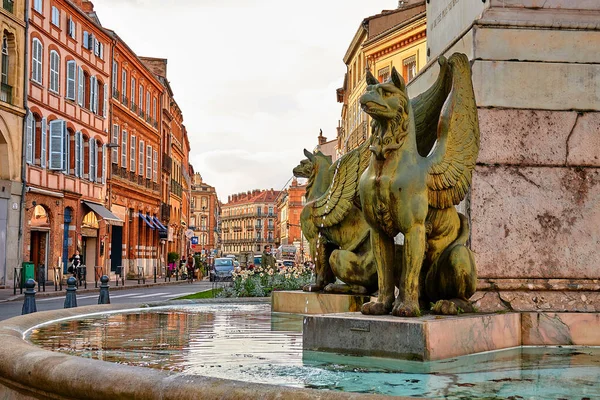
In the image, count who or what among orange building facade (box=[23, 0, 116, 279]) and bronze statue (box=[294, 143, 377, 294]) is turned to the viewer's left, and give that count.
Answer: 1

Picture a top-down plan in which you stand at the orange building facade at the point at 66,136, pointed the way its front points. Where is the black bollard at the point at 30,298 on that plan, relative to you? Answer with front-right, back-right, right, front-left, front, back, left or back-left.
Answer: front-right

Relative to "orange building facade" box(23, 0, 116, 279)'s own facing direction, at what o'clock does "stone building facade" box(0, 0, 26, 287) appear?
The stone building facade is roughly at 2 o'clock from the orange building facade.

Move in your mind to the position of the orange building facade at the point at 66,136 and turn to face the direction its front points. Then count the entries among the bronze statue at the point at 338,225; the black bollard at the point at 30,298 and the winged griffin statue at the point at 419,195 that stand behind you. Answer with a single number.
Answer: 0

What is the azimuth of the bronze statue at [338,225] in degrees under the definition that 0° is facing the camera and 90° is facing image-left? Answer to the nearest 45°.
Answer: approximately 90°

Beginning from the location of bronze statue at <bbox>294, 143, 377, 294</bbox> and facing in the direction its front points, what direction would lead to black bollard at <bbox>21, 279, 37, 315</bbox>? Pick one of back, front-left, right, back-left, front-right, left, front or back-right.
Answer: front-right

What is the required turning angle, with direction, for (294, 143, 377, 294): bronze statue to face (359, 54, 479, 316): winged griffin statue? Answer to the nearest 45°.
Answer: approximately 90° to its left

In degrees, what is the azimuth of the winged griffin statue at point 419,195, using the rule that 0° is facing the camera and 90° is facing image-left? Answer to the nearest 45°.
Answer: approximately 45°

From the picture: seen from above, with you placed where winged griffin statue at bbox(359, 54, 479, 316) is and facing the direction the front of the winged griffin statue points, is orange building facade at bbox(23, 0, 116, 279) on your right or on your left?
on your right

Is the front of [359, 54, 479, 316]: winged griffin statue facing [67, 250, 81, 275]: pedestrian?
no

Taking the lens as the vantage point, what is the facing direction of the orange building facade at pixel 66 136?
facing the viewer and to the right of the viewer

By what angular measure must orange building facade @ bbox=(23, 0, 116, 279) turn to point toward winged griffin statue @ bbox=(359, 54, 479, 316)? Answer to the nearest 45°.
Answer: approximately 45° to its right
